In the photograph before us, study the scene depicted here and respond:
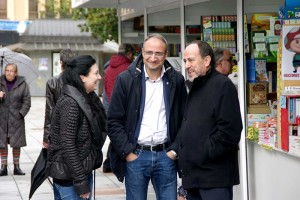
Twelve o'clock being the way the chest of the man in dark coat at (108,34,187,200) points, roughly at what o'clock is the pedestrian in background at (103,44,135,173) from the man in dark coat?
The pedestrian in background is roughly at 6 o'clock from the man in dark coat.

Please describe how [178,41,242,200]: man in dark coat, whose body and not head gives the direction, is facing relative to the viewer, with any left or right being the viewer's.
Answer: facing to the left of the viewer

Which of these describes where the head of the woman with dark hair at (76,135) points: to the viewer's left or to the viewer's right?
to the viewer's right

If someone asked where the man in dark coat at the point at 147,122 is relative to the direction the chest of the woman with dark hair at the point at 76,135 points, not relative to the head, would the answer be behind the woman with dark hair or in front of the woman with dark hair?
in front
